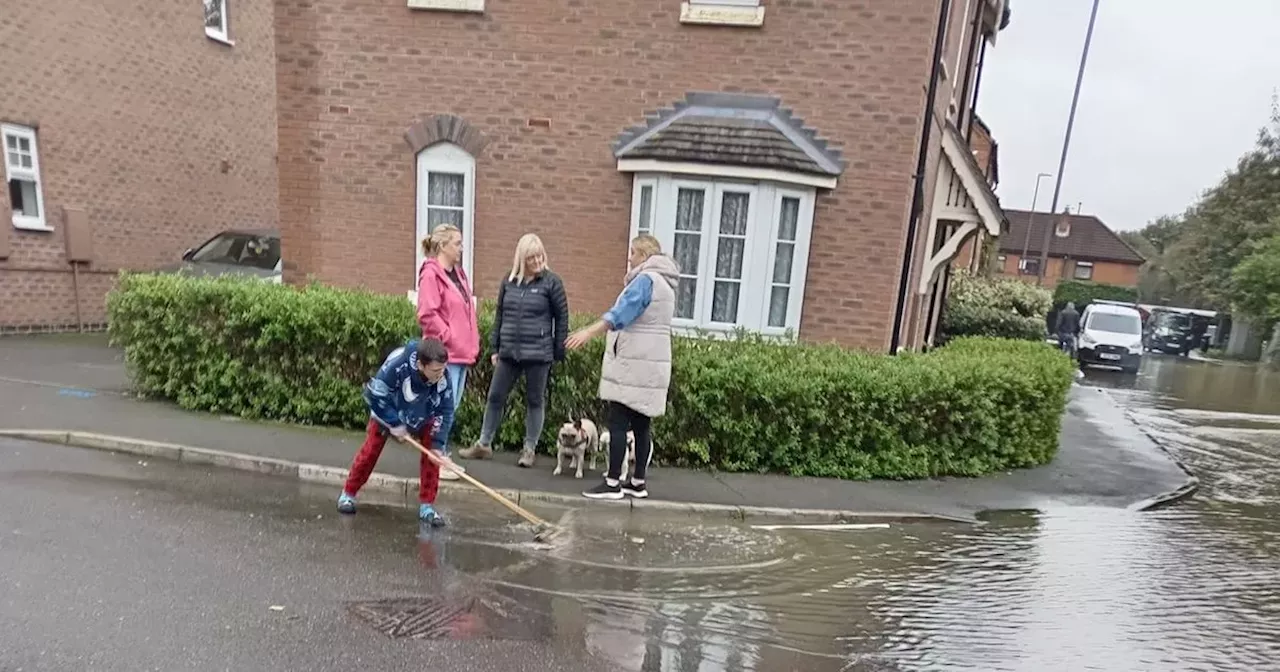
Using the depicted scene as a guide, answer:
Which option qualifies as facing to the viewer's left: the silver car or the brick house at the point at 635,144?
the silver car

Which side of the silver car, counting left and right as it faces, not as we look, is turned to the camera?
left

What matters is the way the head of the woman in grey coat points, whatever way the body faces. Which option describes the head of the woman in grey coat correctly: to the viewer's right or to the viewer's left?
to the viewer's left

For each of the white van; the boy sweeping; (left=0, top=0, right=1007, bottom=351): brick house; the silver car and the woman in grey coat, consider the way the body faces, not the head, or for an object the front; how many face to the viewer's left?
2

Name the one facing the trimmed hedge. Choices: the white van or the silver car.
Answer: the white van

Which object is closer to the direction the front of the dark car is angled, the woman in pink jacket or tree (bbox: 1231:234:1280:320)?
the woman in pink jacket

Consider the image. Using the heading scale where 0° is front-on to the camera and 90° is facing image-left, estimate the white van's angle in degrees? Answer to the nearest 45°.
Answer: approximately 0°

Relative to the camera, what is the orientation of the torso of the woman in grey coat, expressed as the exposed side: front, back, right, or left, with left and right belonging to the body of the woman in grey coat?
left
